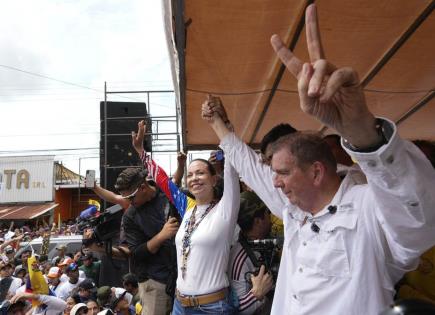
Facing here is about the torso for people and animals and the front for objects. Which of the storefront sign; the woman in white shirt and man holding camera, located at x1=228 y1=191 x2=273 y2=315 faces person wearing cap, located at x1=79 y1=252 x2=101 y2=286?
the storefront sign

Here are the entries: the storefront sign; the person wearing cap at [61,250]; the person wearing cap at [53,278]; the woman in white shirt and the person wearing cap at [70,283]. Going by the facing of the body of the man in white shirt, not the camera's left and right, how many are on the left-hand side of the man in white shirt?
0

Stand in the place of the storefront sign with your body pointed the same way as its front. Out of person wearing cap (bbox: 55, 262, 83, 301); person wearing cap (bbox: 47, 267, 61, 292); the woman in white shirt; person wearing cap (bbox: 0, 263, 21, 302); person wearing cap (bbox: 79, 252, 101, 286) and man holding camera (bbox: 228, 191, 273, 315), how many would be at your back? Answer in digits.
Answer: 0

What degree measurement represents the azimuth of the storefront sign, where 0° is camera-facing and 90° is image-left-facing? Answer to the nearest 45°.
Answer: approximately 0°

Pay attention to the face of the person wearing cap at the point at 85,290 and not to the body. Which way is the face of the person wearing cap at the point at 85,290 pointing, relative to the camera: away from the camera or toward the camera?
toward the camera

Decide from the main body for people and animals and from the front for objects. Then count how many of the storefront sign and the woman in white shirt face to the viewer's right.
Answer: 0

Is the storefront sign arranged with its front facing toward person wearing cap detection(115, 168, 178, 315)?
yes

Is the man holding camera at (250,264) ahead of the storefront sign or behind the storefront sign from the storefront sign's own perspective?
ahead

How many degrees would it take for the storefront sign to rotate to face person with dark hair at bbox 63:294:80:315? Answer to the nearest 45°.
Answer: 0° — it already faces them

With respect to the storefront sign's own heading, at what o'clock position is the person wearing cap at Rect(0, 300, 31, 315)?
The person wearing cap is roughly at 12 o'clock from the storefront sign.

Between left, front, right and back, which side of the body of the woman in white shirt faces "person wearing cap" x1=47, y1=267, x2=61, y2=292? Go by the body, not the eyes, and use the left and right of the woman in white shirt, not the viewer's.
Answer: right

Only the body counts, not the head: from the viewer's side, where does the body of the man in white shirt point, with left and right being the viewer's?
facing the viewer and to the left of the viewer
